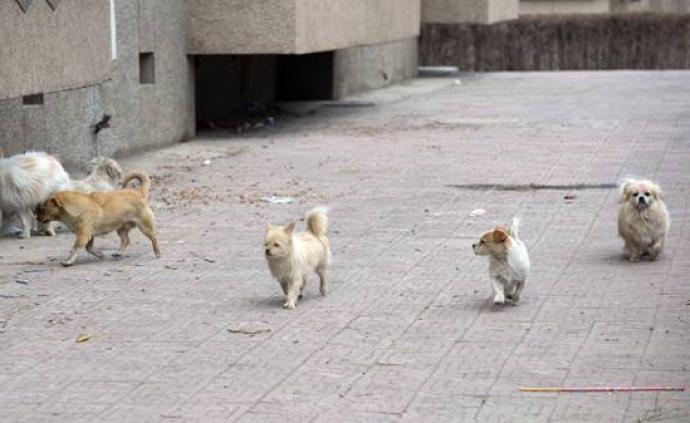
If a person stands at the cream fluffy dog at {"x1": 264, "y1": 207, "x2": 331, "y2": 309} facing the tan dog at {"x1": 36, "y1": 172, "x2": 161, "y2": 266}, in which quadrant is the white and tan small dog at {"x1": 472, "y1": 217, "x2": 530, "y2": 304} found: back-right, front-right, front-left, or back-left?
back-right

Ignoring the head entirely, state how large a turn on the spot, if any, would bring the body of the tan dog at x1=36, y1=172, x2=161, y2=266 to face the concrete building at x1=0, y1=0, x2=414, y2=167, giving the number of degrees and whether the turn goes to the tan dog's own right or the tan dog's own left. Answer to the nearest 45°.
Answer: approximately 90° to the tan dog's own right

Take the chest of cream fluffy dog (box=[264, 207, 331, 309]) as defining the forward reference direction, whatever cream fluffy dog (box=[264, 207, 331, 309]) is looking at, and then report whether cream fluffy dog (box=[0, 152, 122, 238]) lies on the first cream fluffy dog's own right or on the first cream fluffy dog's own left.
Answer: on the first cream fluffy dog's own right

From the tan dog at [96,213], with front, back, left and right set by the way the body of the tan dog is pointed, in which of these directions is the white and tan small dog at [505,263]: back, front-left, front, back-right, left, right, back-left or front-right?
back-left

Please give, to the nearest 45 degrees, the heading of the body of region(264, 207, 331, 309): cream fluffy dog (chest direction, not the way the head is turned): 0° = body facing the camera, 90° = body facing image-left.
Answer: approximately 45°

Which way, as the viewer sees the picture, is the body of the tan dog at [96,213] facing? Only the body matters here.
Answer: to the viewer's left

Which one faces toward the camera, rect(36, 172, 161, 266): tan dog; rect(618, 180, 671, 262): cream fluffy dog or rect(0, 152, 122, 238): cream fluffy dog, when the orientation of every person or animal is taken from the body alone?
rect(618, 180, 671, 262): cream fluffy dog
